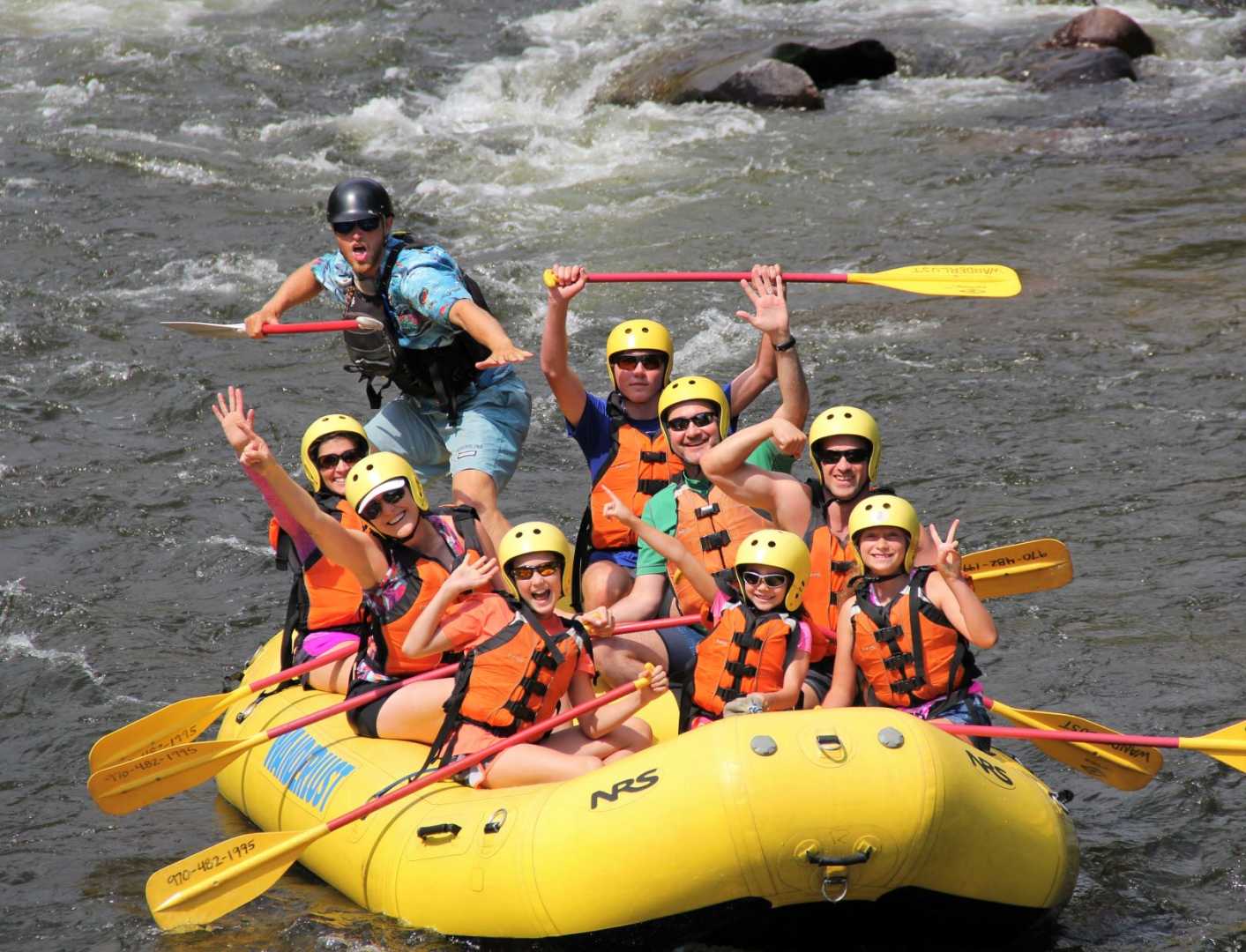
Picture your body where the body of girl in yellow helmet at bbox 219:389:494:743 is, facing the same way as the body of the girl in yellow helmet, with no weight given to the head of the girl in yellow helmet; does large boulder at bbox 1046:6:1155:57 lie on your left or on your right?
on your left

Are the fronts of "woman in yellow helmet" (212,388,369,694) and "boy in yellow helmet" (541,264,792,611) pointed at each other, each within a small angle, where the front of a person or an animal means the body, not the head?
no

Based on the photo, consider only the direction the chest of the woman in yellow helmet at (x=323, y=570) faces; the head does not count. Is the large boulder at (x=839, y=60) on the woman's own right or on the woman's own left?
on the woman's own left

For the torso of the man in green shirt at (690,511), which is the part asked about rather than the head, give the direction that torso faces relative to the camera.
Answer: toward the camera

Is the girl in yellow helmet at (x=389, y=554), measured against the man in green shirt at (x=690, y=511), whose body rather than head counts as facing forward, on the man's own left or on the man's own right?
on the man's own right

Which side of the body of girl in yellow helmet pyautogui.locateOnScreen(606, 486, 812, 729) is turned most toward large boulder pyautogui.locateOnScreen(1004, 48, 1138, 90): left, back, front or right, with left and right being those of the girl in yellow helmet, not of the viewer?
back

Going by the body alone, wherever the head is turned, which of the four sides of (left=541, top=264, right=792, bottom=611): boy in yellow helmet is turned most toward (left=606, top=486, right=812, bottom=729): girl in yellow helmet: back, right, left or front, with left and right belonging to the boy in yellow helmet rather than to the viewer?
front

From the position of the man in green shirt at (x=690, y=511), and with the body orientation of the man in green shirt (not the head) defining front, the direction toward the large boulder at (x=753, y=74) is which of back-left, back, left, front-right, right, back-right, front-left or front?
back

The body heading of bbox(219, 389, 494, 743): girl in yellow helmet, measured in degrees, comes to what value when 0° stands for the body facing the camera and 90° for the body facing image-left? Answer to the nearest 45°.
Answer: approximately 315°

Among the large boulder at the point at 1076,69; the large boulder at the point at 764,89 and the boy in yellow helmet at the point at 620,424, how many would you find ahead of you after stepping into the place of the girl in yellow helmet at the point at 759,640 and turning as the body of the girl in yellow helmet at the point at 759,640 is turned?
0

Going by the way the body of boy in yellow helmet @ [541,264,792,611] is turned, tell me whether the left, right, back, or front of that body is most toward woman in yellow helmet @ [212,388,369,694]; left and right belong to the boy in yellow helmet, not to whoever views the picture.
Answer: right

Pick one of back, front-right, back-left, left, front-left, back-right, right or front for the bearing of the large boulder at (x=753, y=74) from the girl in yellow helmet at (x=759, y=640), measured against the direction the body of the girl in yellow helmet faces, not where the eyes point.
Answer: back

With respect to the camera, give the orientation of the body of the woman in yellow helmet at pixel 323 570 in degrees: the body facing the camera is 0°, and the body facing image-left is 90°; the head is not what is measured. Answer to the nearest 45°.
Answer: approximately 315°

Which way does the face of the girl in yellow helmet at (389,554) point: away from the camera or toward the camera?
toward the camera

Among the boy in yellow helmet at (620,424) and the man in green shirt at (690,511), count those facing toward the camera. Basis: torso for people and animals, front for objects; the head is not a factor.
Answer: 2
